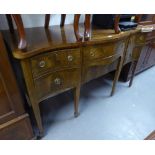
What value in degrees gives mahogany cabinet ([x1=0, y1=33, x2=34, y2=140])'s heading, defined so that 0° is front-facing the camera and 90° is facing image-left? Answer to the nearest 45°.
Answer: approximately 315°

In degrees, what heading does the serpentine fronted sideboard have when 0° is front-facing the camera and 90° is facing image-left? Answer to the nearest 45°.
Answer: approximately 315°
